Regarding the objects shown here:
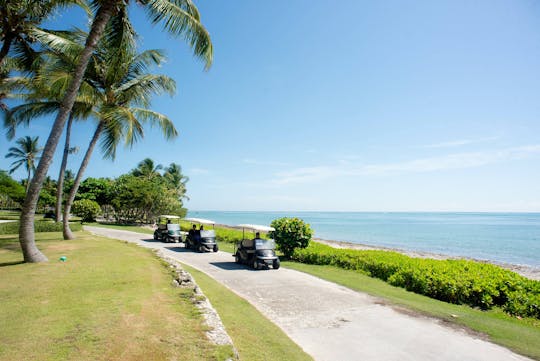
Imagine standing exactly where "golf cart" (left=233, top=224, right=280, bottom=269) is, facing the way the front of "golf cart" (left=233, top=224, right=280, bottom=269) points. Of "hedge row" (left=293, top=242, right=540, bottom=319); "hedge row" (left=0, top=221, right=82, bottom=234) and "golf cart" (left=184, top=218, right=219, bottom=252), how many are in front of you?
1

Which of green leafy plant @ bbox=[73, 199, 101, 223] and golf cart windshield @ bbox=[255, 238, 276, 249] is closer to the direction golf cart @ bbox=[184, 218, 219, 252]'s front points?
the golf cart windshield

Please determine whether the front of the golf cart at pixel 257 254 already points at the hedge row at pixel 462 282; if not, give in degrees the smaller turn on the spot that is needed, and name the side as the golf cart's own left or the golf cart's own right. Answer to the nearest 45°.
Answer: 0° — it already faces it

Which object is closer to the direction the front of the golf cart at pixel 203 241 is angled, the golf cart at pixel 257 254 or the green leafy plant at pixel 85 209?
the golf cart

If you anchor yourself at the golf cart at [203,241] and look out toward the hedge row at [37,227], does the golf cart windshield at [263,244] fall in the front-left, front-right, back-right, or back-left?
back-left

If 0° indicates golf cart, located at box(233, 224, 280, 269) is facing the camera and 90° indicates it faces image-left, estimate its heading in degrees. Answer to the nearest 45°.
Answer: approximately 315°

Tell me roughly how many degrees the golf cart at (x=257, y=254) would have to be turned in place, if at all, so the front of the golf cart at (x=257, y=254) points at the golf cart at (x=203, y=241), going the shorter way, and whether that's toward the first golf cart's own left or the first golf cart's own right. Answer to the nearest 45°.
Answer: approximately 180°

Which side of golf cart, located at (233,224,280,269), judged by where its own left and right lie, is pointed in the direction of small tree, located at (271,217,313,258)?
left
